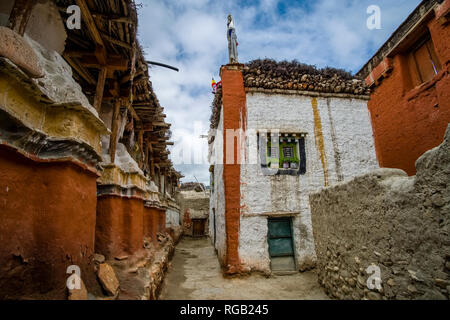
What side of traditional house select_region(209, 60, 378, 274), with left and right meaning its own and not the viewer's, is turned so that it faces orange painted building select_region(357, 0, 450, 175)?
left

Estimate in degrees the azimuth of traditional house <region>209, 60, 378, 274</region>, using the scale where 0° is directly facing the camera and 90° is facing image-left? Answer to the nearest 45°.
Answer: approximately 0°

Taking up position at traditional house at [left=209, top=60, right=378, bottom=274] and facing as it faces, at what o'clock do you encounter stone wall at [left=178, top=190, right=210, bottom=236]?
The stone wall is roughly at 5 o'clock from the traditional house.

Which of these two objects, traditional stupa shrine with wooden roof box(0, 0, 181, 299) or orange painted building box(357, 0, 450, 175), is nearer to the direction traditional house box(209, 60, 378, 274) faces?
the traditional stupa shrine with wooden roof

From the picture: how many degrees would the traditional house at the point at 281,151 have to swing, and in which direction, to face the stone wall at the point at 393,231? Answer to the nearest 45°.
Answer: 0° — it already faces it
